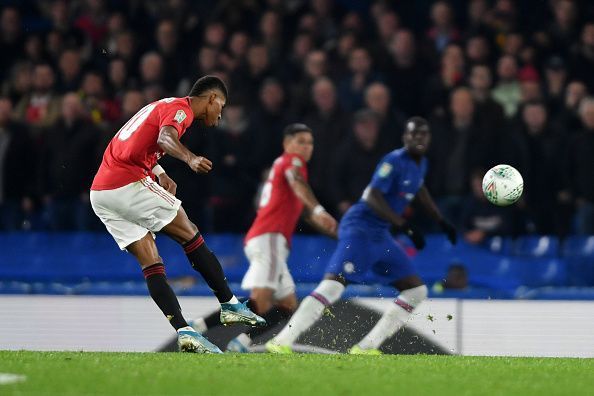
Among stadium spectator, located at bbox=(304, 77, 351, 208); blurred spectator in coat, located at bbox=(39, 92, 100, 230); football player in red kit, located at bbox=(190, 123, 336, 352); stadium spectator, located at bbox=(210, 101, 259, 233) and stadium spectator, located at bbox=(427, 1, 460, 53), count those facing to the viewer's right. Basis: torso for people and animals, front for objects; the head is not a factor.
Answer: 1

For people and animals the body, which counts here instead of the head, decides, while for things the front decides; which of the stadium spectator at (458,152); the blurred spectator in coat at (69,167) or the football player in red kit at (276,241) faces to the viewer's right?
the football player in red kit

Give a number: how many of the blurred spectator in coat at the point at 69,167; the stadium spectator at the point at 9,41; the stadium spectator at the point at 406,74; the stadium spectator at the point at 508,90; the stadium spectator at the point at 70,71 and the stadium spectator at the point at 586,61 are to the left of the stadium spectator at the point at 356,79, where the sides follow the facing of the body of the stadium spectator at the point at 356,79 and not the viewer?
3

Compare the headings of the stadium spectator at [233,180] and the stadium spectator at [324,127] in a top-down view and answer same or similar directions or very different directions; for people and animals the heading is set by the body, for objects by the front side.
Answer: same or similar directions

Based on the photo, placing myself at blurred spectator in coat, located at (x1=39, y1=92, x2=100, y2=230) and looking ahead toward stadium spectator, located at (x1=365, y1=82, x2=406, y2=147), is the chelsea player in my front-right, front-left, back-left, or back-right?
front-right

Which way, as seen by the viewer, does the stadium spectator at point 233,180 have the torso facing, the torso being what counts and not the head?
toward the camera

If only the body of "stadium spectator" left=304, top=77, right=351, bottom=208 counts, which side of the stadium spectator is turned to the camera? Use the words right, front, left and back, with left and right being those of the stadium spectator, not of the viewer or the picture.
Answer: front

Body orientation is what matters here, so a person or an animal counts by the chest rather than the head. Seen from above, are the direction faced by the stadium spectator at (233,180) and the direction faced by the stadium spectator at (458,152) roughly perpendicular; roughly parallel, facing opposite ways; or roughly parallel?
roughly parallel

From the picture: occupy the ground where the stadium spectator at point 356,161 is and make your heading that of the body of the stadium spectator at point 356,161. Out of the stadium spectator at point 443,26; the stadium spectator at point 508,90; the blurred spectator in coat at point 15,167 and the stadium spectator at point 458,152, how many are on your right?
1

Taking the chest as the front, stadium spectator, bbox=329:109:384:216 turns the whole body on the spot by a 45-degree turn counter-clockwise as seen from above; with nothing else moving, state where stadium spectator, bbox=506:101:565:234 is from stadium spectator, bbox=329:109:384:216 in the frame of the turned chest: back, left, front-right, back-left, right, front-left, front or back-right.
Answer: front-left

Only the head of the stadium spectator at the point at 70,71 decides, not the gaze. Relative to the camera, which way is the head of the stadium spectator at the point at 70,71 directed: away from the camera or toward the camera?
toward the camera

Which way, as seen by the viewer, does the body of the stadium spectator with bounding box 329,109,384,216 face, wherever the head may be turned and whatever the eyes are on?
toward the camera

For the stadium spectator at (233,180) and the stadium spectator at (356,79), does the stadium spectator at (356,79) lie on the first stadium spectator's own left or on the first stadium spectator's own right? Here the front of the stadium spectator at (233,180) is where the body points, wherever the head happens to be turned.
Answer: on the first stadium spectator's own left
